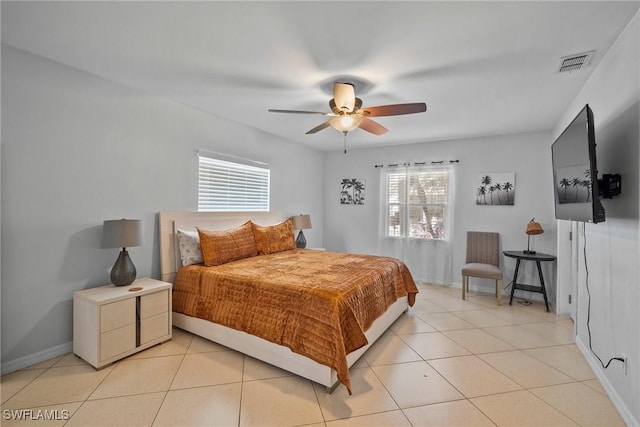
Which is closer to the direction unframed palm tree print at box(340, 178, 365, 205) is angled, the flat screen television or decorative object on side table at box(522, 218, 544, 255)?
the flat screen television

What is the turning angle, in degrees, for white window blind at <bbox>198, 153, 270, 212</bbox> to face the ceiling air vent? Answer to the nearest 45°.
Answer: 0° — it already faces it

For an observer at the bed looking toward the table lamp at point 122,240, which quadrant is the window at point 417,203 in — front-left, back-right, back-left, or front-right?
back-right

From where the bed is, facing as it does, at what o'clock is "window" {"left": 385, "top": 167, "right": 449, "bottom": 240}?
The window is roughly at 9 o'clock from the bed.

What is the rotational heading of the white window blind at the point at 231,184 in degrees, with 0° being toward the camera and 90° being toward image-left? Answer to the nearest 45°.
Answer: approximately 315°

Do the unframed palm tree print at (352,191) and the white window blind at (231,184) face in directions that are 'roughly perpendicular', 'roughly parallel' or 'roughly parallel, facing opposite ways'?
roughly perpendicular

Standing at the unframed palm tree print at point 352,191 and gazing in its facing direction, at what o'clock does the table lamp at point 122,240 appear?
The table lamp is roughly at 1 o'clock from the unframed palm tree print.

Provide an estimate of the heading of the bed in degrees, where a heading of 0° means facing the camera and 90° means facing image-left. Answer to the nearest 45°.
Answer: approximately 315°

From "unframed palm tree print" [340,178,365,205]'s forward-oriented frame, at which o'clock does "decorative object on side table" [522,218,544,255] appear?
The decorative object on side table is roughly at 10 o'clock from the unframed palm tree print.

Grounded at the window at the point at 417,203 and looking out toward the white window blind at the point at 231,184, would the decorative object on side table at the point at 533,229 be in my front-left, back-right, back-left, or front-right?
back-left
